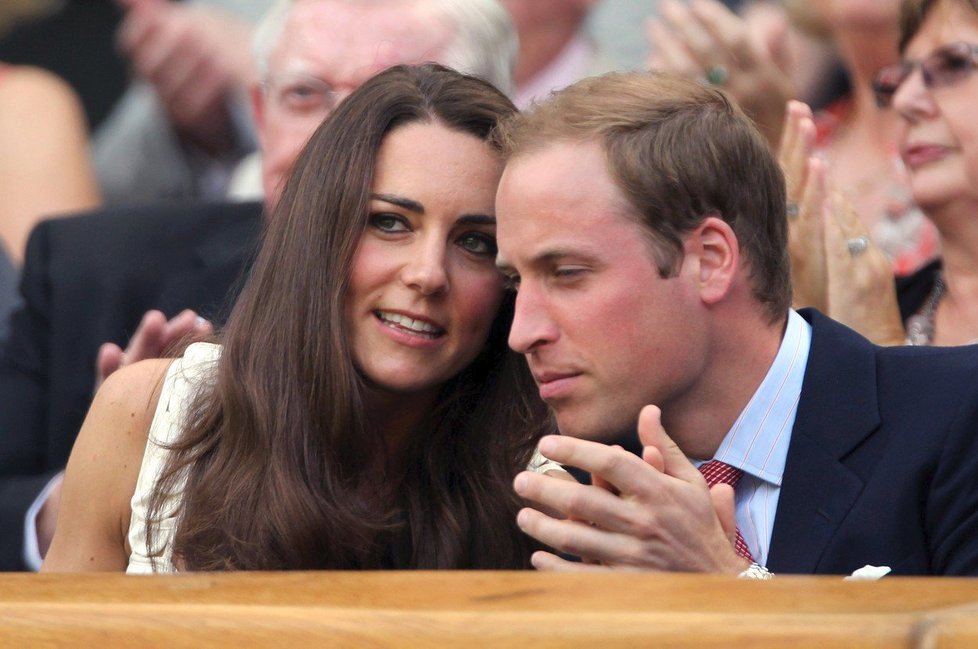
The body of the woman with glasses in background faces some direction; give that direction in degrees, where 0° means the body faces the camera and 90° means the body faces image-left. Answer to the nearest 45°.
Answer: approximately 45°

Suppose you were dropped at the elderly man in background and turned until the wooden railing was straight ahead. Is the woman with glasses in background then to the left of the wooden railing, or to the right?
left

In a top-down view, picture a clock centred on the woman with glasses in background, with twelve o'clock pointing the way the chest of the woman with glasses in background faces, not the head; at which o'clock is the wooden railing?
The wooden railing is roughly at 11 o'clock from the woman with glasses in background.

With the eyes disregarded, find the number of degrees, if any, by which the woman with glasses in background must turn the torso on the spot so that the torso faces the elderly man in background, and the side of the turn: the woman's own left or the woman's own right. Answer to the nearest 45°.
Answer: approximately 45° to the woman's own right
